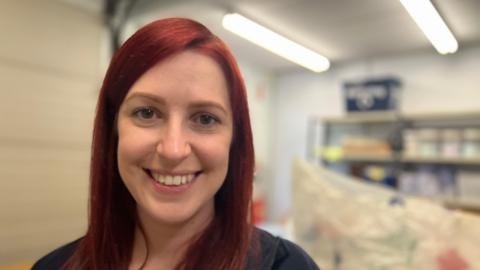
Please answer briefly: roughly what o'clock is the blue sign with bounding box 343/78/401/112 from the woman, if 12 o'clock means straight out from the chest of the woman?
The blue sign is roughly at 7 o'clock from the woman.

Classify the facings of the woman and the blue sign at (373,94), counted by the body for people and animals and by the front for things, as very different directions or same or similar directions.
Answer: same or similar directions

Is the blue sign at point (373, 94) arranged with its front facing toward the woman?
yes

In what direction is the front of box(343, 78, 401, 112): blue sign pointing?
toward the camera

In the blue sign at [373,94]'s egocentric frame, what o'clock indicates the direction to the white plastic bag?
The white plastic bag is roughly at 12 o'clock from the blue sign.

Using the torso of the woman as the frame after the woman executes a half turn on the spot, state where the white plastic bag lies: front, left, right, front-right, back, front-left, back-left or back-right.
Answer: front-right

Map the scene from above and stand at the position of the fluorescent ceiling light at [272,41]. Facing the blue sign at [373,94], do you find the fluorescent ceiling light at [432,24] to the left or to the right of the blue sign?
right

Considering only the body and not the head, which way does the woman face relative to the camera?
toward the camera

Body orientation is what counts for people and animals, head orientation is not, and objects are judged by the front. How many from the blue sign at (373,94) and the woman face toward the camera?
2
